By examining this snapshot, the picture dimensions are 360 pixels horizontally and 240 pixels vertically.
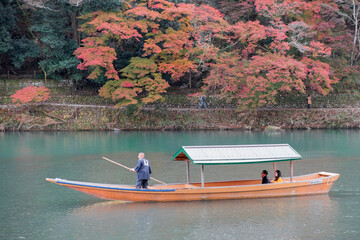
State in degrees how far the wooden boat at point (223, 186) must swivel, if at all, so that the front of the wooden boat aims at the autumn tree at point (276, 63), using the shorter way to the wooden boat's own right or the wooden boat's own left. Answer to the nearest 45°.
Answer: approximately 90° to the wooden boat's own right

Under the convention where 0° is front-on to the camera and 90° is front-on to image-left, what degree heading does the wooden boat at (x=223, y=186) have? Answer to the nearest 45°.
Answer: approximately 90°

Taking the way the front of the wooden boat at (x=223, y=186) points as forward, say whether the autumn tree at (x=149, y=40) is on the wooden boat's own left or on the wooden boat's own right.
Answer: on the wooden boat's own right
